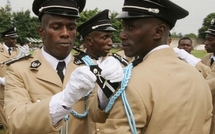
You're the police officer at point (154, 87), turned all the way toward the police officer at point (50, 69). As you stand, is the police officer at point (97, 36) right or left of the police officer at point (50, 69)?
right

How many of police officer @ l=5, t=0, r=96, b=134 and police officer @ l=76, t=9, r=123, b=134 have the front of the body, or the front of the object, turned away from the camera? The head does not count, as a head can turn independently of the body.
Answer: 0

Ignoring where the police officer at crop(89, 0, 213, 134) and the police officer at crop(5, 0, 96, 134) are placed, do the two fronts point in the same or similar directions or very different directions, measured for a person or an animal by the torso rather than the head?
very different directions

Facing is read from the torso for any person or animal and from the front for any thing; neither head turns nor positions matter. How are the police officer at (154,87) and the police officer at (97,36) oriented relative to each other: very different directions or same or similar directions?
very different directions

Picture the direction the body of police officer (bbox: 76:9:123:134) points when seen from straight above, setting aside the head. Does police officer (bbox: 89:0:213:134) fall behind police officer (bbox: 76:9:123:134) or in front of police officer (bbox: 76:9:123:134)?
in front

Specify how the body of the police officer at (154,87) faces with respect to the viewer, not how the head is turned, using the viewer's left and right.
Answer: facing away from the viewer and to the left of the viewer

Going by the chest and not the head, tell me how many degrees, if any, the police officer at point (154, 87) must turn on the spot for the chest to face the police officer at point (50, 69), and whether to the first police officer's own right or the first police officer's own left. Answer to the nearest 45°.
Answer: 0° — they already face them

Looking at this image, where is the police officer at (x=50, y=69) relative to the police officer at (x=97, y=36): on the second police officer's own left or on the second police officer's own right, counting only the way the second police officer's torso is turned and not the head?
on the second police officer's own right

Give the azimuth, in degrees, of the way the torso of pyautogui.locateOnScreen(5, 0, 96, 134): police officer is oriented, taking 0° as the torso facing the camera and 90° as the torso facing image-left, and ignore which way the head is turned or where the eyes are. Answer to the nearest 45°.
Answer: approximately 315°

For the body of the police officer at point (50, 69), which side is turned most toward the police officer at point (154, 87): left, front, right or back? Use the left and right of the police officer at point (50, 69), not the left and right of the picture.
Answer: front

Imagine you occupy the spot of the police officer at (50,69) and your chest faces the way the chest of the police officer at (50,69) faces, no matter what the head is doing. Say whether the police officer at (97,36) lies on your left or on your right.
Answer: on your left
